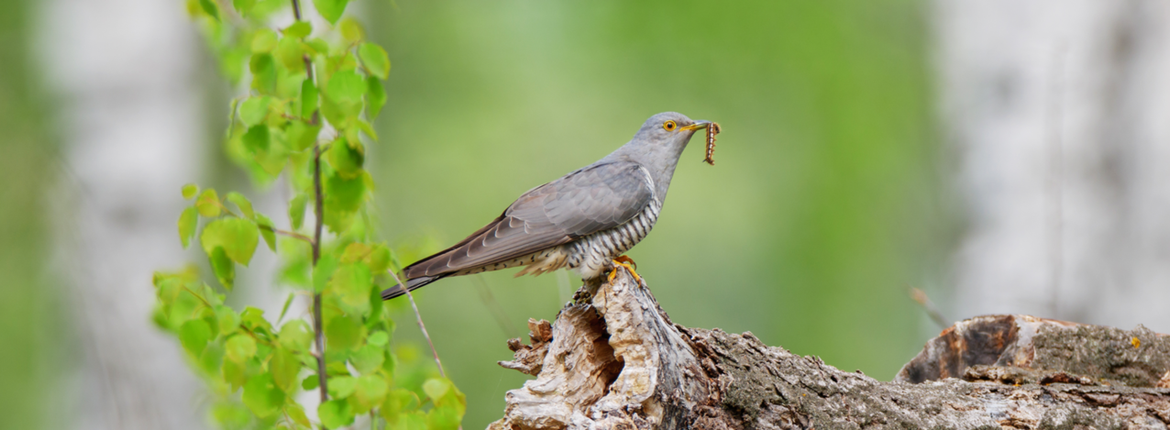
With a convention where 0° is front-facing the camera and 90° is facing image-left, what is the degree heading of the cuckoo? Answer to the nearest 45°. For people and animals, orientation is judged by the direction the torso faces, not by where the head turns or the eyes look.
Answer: approximately 270°

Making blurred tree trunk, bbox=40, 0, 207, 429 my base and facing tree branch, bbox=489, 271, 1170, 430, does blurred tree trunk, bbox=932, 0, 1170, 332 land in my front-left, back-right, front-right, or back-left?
front-left

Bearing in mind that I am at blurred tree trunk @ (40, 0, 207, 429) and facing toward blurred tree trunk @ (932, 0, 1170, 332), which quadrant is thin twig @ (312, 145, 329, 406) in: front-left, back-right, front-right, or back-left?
front-right

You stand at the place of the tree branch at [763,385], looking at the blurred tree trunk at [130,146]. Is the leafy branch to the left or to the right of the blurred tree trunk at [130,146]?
left

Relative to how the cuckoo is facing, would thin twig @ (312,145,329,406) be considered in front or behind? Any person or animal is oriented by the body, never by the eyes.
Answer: behind

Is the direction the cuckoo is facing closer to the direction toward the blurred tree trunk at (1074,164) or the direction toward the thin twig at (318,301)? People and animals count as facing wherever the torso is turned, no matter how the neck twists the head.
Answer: the blurred tree trunk

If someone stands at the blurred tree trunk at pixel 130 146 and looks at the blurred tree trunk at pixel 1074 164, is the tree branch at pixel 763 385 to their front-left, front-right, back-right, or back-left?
front-right
